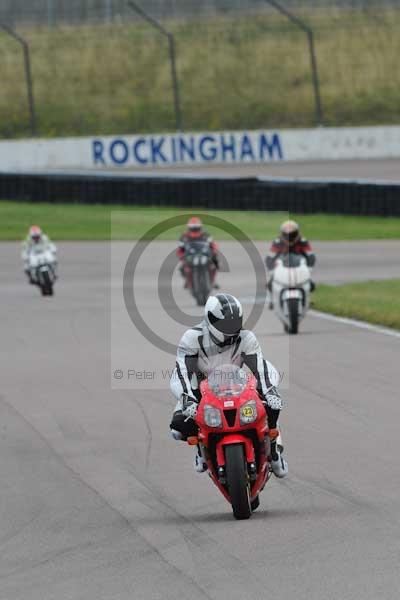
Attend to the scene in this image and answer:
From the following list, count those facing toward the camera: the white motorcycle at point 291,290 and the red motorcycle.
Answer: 2

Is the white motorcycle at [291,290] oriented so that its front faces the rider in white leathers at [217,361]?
yes

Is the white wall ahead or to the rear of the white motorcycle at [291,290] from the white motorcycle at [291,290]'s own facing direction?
to the rear

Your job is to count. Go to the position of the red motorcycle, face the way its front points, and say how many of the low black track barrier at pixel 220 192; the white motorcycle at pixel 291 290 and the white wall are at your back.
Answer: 3

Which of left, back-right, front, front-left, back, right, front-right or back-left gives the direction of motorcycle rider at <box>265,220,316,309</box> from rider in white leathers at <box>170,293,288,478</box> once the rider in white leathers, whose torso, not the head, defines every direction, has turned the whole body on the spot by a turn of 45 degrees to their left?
back-left

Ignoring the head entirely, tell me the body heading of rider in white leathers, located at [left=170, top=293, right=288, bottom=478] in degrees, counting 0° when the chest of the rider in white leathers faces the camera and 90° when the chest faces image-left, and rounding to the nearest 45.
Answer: approximately 0°

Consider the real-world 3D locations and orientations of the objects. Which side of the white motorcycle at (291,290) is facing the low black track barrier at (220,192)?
back

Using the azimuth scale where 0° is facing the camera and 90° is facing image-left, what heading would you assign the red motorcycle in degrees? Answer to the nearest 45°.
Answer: approximately 0°

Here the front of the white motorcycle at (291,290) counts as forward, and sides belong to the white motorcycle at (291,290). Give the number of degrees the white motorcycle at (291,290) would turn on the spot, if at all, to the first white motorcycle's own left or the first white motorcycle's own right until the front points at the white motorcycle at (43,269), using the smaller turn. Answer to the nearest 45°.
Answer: approximately 135° to the first white motorcycle's own right

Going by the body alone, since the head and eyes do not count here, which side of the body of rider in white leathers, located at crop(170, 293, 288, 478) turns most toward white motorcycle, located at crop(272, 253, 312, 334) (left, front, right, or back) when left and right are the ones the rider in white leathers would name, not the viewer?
back

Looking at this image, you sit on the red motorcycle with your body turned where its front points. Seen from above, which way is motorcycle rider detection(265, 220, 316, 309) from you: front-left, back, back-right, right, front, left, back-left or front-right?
back
